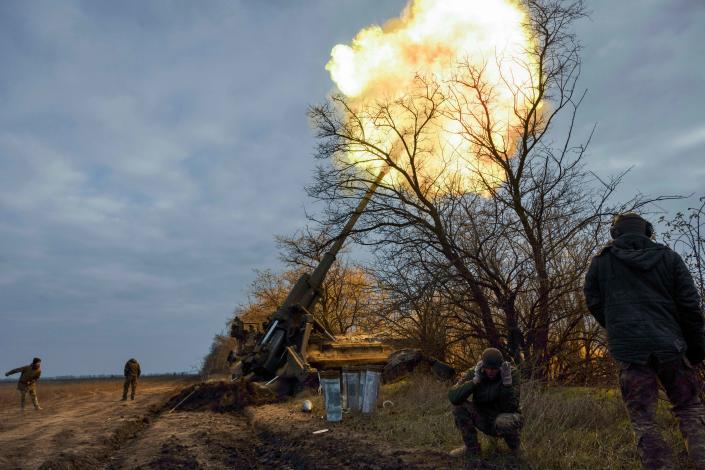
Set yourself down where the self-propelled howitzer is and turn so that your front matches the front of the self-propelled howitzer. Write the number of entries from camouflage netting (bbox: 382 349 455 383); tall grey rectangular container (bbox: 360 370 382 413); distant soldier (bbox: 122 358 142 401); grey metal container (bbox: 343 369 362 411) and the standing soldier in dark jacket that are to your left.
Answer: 1

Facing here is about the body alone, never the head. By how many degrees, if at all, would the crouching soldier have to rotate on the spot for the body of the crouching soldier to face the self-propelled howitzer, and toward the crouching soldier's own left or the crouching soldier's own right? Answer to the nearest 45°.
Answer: approximately 135° to the crouching soldier's own right

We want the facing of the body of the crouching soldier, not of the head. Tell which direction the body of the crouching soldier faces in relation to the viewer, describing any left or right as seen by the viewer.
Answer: facing the viewer

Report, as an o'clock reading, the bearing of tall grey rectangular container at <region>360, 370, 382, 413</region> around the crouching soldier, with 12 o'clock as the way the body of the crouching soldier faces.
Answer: The tall grey rectangular container is roughly at 5 o'clock from the crouching soldier.

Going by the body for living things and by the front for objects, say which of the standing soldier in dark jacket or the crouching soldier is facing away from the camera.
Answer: the standing soldier in dark jacket

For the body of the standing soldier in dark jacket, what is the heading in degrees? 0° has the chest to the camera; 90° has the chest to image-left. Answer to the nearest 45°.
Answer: approximately 180°

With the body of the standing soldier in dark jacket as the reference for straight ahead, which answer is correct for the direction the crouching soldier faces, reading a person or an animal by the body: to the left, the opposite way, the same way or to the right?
the opposite way

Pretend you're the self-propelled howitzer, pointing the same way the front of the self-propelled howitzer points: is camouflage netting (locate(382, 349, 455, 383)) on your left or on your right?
on your right

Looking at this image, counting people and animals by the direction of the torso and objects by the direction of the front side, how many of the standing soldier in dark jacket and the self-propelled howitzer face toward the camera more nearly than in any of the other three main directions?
0

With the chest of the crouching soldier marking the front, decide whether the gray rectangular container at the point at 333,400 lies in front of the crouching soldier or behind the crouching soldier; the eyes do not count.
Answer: behind

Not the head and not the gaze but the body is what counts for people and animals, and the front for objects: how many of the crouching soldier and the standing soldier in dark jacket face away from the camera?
1

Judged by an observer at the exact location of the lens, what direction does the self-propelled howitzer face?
facing away from the viewer and to the right of the viewer

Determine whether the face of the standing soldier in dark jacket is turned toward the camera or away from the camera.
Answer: away from the camera

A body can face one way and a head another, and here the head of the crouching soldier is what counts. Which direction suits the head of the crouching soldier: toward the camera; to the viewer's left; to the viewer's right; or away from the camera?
toward the camera
